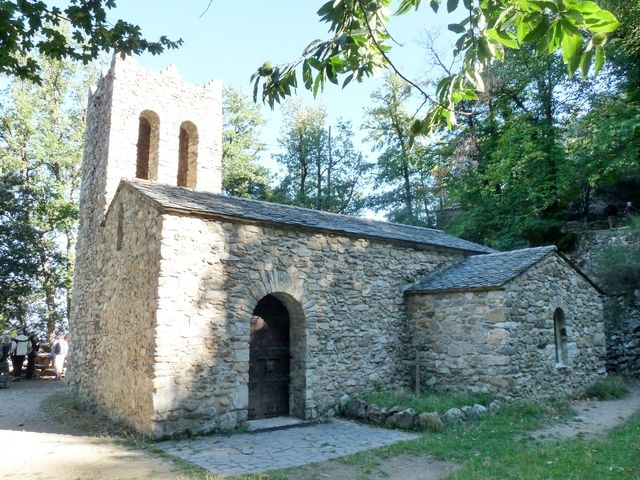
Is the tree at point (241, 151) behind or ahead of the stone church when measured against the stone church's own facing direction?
behind

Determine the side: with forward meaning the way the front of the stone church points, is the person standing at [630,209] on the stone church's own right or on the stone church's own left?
on the stone church's own left

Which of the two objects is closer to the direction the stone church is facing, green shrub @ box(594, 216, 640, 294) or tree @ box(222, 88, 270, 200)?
the green shrub

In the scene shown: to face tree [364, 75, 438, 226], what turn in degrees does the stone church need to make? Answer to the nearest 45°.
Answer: approximately 135° to its left

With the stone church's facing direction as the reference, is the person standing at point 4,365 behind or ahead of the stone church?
behind

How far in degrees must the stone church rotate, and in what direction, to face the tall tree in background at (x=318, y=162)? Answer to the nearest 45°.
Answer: approximately 135° to its left

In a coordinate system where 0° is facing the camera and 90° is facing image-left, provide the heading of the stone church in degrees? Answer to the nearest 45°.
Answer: approximately 315°

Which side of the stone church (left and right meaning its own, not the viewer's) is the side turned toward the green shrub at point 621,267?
left

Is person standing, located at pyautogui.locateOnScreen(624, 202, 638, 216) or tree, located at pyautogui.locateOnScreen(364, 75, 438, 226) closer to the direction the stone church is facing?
the person standing

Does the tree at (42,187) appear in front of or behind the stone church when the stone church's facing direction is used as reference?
behind
